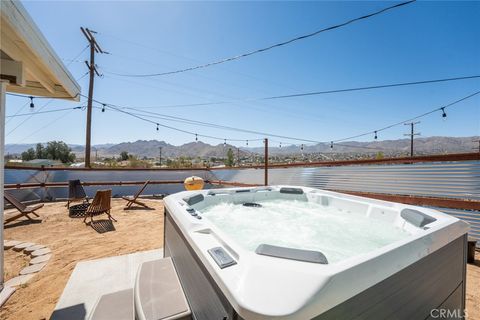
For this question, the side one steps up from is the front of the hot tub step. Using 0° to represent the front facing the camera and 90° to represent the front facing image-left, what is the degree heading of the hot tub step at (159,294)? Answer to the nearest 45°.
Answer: approximately 90°

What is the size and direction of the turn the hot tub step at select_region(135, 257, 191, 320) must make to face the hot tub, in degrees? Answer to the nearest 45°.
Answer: approximately 135° to its left

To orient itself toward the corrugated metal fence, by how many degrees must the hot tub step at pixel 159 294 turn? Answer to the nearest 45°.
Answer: approximately 135° to its right

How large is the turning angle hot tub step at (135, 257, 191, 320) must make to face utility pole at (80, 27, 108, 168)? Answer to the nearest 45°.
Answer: approximately 90° to its right

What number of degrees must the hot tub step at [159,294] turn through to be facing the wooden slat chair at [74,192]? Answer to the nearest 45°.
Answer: approximately 45° to its right

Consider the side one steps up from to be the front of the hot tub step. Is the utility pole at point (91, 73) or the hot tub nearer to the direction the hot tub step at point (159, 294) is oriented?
the utility pole

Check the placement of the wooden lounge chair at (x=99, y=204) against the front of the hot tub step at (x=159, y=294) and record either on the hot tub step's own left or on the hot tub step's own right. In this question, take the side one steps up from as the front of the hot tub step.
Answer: on the hot tub step's own right
